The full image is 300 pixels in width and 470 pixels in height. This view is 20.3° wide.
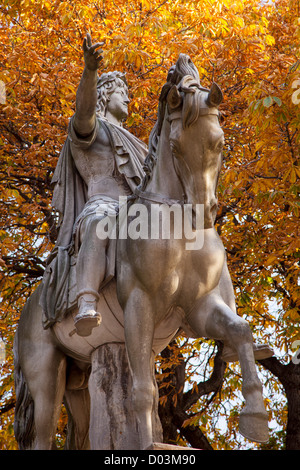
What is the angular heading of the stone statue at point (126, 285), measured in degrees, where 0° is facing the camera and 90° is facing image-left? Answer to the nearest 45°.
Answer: approximately 315°
